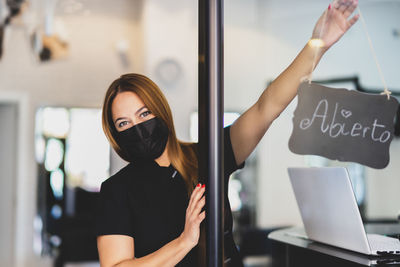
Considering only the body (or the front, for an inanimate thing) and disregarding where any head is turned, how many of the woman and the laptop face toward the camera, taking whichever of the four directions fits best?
1

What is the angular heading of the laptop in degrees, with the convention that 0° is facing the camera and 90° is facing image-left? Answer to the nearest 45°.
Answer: approximately 225°

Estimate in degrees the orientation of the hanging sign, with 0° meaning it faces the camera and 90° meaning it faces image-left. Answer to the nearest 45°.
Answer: approximately 0°

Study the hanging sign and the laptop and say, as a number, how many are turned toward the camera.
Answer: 1
